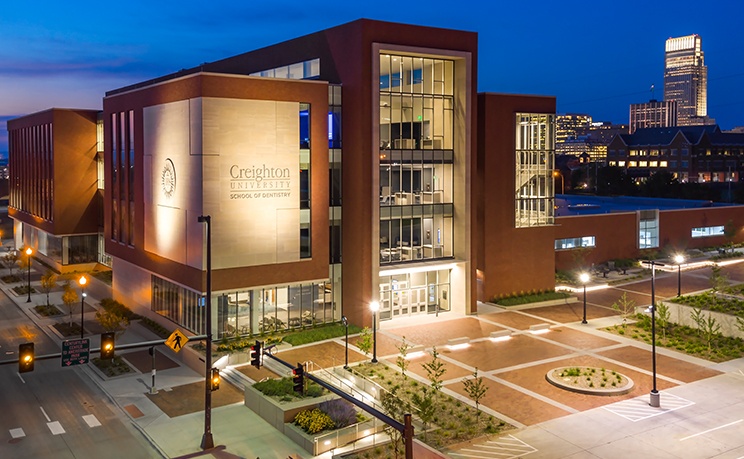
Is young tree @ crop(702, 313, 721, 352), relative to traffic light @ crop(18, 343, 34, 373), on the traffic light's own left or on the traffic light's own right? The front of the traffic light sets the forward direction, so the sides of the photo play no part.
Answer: on the traffic light's own left

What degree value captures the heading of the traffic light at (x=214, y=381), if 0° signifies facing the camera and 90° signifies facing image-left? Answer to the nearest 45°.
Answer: approximately 0°

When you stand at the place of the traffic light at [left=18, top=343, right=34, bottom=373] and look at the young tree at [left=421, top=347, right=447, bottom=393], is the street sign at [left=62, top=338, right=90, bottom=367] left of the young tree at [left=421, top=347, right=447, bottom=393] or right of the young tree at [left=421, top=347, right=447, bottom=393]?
left

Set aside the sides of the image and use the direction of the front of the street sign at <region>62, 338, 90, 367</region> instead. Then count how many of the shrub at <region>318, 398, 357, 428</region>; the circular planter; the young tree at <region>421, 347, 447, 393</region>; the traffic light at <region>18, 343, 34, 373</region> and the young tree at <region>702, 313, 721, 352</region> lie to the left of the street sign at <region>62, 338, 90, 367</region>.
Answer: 4

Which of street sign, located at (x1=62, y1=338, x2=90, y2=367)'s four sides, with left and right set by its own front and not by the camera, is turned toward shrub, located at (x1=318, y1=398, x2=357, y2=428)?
left

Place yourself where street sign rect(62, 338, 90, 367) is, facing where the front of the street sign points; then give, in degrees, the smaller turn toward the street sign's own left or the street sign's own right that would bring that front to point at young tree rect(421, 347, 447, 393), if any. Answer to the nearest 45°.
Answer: approximately 90° to the street sign's own left

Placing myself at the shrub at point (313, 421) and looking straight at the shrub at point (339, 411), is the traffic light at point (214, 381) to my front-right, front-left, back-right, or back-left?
back-left

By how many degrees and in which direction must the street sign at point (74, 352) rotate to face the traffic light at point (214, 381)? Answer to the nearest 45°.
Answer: approximately 90° to its left
